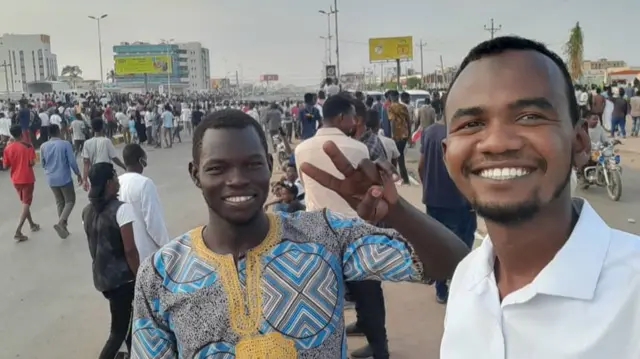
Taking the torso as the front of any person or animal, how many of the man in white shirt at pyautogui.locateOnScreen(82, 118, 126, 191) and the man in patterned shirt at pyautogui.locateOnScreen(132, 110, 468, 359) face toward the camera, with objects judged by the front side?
1

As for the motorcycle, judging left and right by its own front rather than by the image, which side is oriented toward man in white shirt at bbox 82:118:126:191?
right

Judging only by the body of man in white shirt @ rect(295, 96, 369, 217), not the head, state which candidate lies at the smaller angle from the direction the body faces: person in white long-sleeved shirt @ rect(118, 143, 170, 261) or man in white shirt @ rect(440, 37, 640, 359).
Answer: the person in white long-sleeved shirt

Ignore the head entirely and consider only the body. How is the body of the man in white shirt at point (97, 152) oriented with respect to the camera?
away from the camera

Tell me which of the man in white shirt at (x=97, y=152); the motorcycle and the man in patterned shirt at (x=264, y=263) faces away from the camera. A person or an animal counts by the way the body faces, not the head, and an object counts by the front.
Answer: the man in white shirt

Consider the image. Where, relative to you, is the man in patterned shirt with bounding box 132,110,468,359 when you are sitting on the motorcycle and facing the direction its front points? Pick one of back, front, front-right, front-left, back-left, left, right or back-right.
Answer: front-right

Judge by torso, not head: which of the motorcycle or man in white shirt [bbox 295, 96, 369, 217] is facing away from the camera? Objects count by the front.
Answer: the man in white shirt

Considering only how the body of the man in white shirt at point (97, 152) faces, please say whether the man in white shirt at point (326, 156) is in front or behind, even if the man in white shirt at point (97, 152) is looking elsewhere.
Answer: behind

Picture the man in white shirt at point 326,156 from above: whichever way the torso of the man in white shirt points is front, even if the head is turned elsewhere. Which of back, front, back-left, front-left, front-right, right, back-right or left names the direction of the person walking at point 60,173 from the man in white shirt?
front-left

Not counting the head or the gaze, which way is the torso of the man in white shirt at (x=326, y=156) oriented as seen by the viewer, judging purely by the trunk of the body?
away from the camera

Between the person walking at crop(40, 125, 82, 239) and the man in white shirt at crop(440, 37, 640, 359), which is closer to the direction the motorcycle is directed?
the man in white shirt

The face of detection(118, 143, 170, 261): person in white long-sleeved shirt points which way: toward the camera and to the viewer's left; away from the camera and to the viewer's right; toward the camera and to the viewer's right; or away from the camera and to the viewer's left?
away from the camera and to the viewer's right
